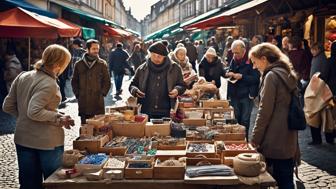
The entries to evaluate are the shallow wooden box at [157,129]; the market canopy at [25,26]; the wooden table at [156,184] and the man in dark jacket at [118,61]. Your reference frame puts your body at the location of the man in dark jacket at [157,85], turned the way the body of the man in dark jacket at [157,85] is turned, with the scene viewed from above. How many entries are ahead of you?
2

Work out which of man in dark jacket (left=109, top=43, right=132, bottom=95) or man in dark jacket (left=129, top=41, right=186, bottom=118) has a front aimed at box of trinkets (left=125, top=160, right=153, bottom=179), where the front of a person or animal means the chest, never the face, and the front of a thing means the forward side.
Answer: man in dark jacket (left=129, top=41, right=186, bottom=118)

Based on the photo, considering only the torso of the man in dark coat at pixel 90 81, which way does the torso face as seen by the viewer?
toward the camera

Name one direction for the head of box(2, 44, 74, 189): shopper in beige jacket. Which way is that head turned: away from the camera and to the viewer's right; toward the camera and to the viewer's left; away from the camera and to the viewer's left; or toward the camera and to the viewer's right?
away from the camera and to the viewer's right

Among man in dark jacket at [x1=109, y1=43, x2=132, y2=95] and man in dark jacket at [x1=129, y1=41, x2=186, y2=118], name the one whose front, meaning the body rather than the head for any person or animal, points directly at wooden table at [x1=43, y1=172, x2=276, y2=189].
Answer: man in dark jacket at [x1=129, y1=41, x2=186, y2=118]

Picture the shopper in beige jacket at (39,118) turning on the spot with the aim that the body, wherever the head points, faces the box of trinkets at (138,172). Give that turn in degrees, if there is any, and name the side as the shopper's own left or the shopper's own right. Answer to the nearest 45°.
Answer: approximately 90° to the shopper's own right

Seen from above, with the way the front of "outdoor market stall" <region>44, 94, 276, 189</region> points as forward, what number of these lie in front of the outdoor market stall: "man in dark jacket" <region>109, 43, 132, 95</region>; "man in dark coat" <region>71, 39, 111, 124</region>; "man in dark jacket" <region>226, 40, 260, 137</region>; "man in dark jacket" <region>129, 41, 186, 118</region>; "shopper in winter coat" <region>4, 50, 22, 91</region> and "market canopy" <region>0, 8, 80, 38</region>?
0

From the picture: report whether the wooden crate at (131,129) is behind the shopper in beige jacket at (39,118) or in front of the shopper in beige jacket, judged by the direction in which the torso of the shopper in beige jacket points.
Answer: in front

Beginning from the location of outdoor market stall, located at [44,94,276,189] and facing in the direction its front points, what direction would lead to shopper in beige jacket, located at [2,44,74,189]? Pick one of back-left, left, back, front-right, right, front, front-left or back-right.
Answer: right

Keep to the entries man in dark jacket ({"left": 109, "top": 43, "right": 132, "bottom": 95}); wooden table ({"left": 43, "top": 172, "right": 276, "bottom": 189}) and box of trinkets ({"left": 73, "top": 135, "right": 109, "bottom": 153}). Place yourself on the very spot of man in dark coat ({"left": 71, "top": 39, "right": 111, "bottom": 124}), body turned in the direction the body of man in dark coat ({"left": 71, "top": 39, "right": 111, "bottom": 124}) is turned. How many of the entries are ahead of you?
2

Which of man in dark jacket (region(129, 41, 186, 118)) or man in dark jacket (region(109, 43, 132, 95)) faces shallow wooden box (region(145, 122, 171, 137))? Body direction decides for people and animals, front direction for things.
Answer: man in dark jacket (region(129, 41, 186, 118))

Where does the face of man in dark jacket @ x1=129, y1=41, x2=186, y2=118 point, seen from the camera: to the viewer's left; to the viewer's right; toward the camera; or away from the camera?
toward the camera

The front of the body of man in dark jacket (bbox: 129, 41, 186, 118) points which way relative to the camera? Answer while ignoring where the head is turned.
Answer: toward the camera
